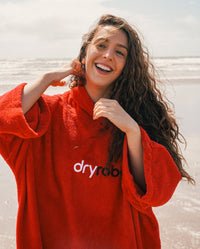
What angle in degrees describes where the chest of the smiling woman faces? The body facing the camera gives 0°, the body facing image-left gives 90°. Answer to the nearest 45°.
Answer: approximately 0°
